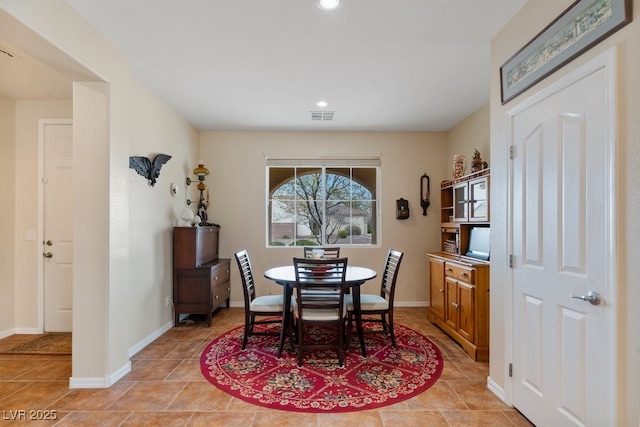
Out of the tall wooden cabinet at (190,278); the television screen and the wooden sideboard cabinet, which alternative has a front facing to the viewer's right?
the tall wooden cabinet

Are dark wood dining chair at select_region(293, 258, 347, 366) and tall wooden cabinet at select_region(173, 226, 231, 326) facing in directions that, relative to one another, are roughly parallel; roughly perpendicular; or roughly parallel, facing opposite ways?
roughly perpendicular

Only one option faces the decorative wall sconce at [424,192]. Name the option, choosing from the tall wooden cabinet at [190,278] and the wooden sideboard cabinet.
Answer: the tall wooden cabinet

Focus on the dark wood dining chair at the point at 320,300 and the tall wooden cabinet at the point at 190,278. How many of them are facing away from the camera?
1

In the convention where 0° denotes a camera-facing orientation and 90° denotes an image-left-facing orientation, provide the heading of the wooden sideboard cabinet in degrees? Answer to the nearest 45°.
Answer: approximately 45°

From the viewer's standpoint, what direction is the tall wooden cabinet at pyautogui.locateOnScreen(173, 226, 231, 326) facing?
to the viewer's right

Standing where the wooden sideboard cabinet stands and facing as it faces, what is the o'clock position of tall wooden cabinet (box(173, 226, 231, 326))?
The tall wooden cabinet is roughly at 1 o'clock from the wooden sideboard cabinet.

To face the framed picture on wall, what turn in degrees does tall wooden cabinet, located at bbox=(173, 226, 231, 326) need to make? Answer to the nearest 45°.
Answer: approximately 45° to its right

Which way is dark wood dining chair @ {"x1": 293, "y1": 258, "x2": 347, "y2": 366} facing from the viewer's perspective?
away from the camera

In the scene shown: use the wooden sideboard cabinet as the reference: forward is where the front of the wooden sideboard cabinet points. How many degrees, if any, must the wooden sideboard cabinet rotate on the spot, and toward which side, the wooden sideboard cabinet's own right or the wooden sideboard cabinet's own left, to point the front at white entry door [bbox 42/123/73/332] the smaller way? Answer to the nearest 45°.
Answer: approximately 45° to the wooden sideboard cabinet's own right
